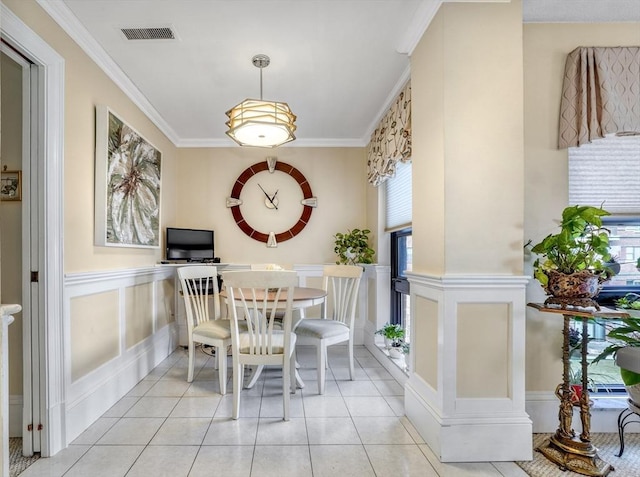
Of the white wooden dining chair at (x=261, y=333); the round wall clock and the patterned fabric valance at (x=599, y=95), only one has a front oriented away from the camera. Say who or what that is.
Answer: the white wooden dining chair

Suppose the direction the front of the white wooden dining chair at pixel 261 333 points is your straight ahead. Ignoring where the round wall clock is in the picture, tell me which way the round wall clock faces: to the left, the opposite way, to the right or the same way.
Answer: the opposite way

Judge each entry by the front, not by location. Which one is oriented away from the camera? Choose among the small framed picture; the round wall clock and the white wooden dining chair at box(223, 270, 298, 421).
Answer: the white wooden dining chair

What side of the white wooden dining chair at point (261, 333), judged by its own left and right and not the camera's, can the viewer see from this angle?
back
